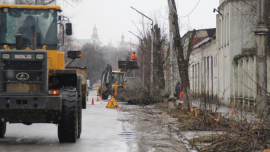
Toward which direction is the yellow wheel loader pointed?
away from the camera

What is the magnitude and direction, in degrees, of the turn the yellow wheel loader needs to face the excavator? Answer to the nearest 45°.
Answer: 0° — it already faces it
